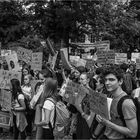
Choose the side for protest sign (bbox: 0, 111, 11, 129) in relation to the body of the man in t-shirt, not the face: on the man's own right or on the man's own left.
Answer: on the man's own right

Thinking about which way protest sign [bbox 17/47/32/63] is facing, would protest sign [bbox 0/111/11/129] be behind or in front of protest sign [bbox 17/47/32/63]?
in front

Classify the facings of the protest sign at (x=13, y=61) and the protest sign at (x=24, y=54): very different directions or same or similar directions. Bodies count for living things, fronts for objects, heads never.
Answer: same or similar directions

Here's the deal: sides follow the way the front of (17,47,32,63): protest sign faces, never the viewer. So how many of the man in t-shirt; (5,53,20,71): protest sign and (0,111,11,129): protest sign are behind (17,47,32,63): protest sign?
0

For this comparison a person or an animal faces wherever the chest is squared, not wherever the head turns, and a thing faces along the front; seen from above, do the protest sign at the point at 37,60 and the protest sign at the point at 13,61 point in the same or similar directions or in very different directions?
same or similar directions

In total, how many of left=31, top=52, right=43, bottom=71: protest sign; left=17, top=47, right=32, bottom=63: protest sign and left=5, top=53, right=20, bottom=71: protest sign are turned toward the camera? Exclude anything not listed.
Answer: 3

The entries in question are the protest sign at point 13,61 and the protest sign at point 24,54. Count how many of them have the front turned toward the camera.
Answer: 2

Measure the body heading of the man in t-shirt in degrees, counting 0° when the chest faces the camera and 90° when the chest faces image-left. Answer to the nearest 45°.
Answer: approximately 45°

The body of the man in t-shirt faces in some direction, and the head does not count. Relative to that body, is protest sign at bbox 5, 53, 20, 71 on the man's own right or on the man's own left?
on the man's own right

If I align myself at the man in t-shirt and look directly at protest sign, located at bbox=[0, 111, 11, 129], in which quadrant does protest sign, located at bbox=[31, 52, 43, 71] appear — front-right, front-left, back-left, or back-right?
front-right

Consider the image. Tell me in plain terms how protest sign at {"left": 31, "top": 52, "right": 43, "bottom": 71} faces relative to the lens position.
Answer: facing the viewer
